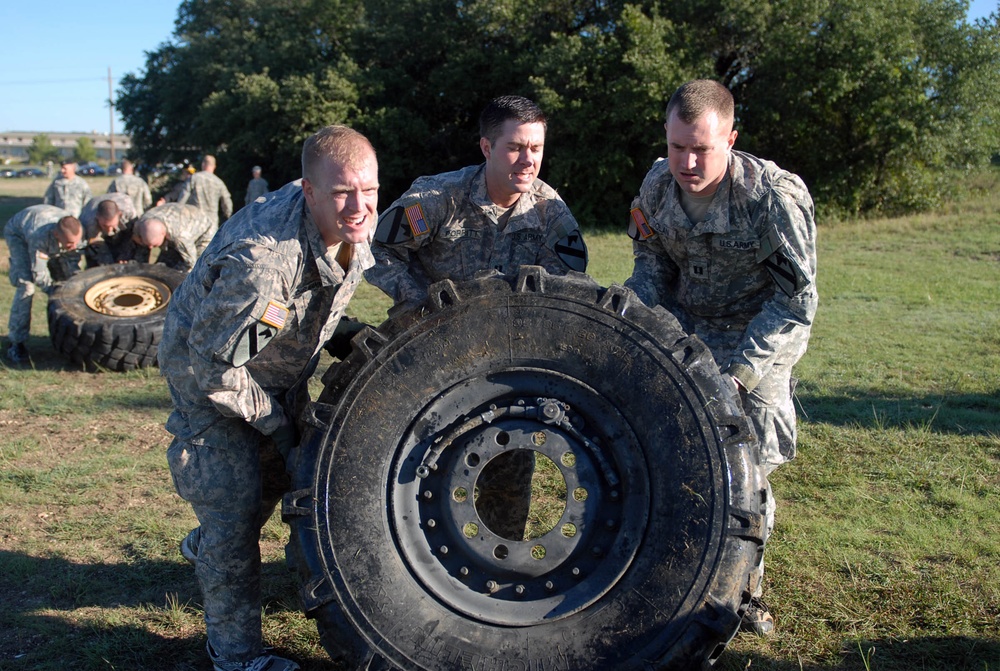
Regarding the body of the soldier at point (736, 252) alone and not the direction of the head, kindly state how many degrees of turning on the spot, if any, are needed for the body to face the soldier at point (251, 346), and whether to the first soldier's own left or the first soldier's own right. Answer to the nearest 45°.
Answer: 0° — they already face them

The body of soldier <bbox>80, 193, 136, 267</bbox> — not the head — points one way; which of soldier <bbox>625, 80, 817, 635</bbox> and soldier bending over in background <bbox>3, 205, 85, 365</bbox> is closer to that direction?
the soldier

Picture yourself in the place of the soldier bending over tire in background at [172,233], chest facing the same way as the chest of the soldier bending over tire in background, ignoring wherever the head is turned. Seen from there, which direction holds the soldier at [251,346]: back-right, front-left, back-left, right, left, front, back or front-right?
front-left

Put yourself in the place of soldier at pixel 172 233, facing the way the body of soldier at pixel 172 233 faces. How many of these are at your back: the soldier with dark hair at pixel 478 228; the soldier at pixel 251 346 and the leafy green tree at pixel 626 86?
1

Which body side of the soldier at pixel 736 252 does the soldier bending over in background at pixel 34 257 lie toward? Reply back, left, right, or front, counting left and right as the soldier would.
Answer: right

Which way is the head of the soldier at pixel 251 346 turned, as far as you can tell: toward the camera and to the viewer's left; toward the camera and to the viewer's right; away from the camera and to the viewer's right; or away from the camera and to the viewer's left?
toward the camera and to the viewer's right

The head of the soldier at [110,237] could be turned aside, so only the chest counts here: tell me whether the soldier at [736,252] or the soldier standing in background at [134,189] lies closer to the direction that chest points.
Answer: the soldier

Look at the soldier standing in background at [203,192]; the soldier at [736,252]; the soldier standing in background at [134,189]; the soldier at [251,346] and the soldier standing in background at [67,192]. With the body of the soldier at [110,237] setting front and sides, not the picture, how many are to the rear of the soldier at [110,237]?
3

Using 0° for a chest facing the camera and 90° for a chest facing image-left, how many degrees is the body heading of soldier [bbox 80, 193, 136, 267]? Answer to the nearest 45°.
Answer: approximately 0°

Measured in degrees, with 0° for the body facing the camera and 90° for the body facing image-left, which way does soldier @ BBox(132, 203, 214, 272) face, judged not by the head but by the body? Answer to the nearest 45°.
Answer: approximately 45°
